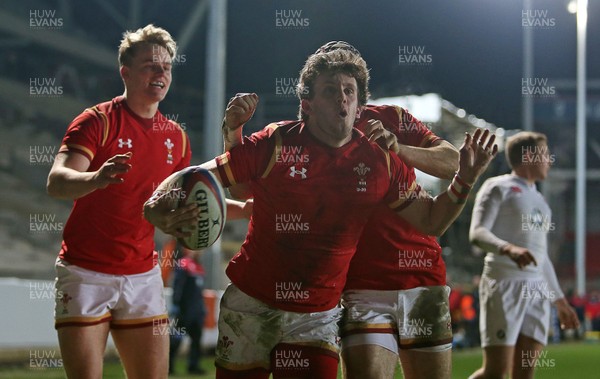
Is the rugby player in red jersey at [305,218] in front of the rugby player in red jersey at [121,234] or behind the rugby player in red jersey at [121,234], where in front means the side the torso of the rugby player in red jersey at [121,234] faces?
in front

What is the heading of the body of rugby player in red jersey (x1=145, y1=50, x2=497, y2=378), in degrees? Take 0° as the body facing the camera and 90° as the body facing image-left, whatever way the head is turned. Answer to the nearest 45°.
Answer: approximately 0°

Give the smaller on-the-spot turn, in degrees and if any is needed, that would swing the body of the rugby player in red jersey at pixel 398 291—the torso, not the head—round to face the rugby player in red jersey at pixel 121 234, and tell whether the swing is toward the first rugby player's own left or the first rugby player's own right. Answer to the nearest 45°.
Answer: approximately 90° to the first rugby player's own right

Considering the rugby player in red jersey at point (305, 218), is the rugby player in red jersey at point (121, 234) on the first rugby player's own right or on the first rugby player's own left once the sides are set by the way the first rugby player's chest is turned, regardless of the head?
on the first rugby player's own right

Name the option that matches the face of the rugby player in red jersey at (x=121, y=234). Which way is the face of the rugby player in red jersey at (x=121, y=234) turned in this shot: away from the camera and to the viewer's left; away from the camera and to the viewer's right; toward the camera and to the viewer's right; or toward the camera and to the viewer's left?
toward the camera and to the viewer's right

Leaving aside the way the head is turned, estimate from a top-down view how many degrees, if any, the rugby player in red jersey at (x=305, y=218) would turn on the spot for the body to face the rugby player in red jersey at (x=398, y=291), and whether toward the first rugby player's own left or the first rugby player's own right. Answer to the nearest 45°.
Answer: approximately 135° to the first rugby player's own left

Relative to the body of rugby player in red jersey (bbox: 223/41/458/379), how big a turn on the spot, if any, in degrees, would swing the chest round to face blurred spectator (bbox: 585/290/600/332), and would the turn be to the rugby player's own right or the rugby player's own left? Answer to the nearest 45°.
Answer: approximately 180°

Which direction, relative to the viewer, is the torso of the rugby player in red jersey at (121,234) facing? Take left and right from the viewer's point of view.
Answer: facing the viewer and to the right of the viewer

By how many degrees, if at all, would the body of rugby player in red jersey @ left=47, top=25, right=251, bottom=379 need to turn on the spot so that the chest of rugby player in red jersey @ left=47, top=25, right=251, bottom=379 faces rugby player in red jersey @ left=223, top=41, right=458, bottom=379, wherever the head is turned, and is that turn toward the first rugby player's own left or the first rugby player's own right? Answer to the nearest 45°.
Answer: approximately 45° to the first rugby player's own left

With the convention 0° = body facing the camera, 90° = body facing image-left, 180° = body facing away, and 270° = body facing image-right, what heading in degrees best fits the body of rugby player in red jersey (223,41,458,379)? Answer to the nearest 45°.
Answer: approximately 0°
